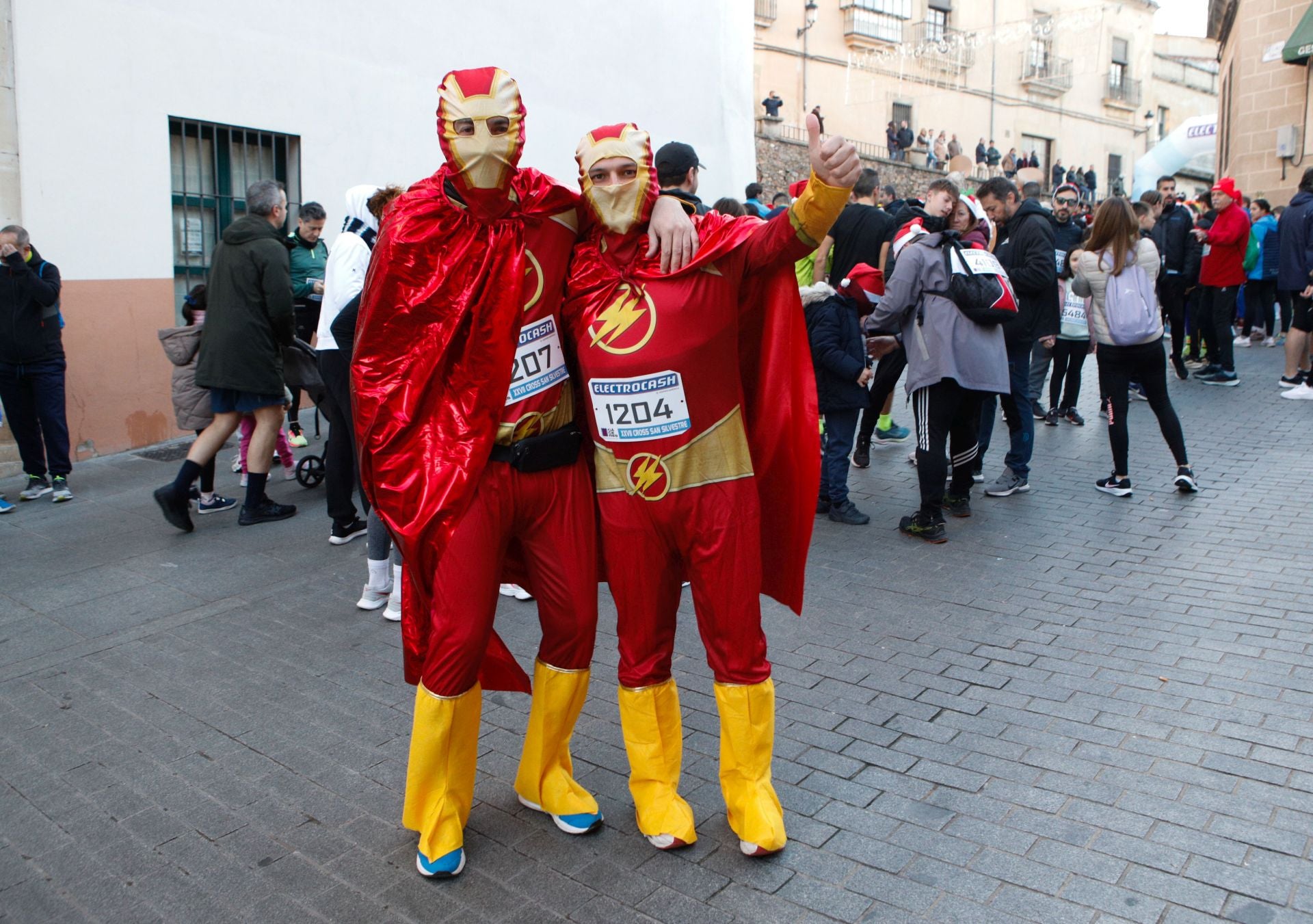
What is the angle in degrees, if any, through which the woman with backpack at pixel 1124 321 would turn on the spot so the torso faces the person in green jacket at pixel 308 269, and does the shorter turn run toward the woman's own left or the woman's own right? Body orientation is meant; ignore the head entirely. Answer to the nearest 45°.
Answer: approximately 45° to the woman's own left

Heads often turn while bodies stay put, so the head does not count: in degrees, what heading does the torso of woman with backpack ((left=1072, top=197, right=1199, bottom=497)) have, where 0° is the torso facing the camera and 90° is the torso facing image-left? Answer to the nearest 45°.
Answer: approximately 135°

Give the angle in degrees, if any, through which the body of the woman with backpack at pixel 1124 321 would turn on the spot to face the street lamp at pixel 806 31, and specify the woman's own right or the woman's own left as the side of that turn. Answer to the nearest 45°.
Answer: approximately 45° to the woman's own right

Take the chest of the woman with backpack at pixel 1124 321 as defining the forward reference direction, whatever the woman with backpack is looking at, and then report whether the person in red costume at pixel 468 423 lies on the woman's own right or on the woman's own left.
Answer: on the woman's own left

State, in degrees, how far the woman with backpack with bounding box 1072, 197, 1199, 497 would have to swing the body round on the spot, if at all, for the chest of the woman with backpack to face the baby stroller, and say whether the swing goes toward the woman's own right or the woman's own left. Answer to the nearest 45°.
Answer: approximately 45° to the woman's own left

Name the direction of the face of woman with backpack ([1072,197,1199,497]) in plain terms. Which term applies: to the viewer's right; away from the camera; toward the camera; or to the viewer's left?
away from the camera
